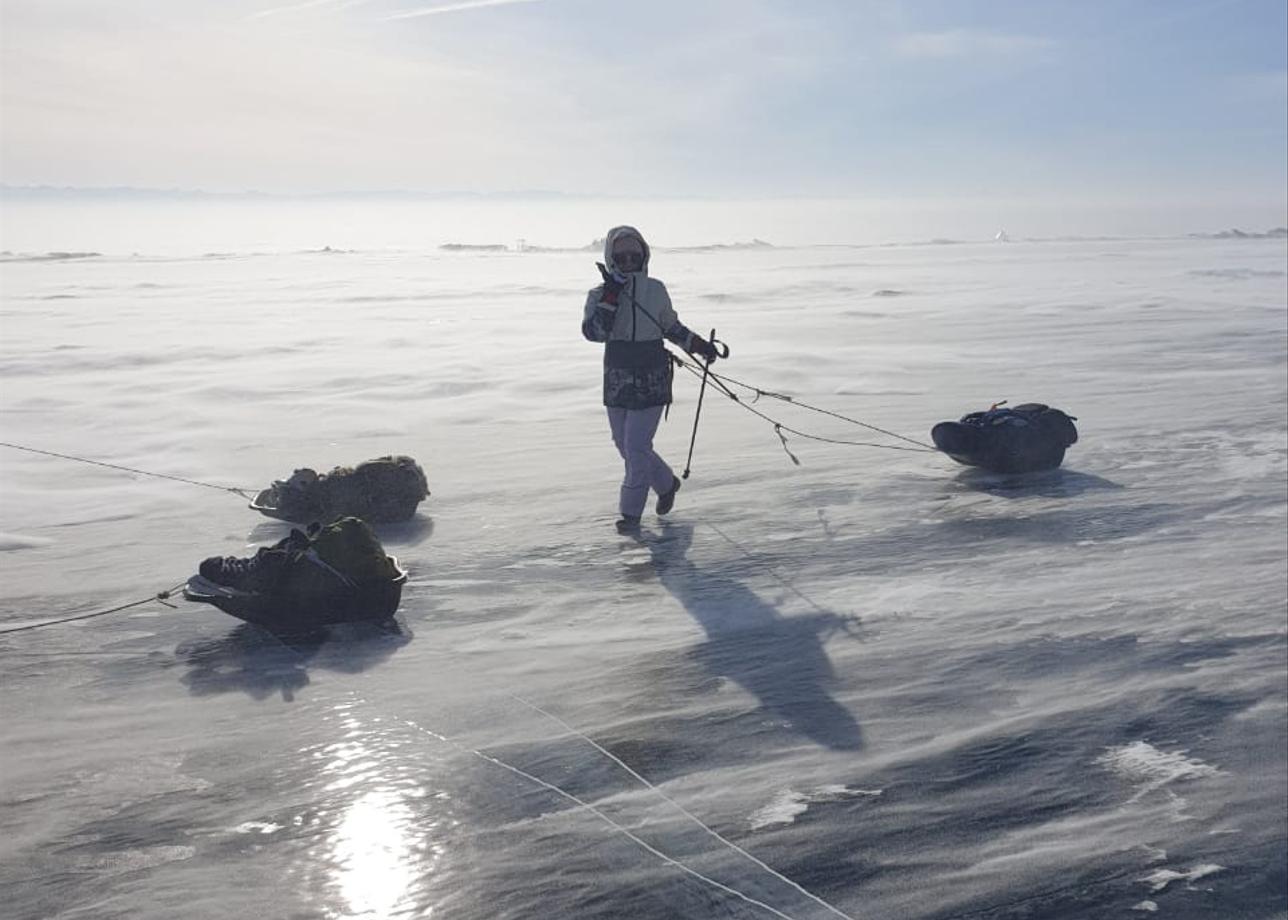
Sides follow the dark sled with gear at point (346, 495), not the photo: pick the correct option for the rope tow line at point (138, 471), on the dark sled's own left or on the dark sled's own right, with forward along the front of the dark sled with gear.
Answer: on the dark sled's own right

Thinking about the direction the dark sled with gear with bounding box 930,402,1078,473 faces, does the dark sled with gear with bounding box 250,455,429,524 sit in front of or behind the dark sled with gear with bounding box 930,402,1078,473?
in front

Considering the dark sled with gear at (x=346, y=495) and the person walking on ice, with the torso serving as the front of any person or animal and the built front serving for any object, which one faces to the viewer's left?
the dark sled with gear

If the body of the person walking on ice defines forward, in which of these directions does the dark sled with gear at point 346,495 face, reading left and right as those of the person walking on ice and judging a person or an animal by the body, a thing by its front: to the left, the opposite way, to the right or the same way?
to the right

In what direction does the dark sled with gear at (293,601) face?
to the viewer's left

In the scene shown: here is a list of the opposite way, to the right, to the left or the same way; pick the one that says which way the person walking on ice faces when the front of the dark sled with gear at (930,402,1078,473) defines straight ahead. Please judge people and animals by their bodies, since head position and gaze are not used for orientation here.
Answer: to the left

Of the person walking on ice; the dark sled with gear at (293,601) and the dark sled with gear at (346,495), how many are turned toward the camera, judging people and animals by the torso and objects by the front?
1

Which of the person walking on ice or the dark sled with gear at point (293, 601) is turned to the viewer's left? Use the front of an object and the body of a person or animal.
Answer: the dark sled with gear

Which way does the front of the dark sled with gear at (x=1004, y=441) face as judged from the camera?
facing to the left of the viewer

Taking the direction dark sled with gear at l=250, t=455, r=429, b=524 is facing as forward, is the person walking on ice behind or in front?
behind

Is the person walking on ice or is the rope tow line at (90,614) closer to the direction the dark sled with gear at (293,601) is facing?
the rope tow line

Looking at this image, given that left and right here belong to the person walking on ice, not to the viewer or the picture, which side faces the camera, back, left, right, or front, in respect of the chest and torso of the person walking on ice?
front

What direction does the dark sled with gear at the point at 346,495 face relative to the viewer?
to the viewer's left
